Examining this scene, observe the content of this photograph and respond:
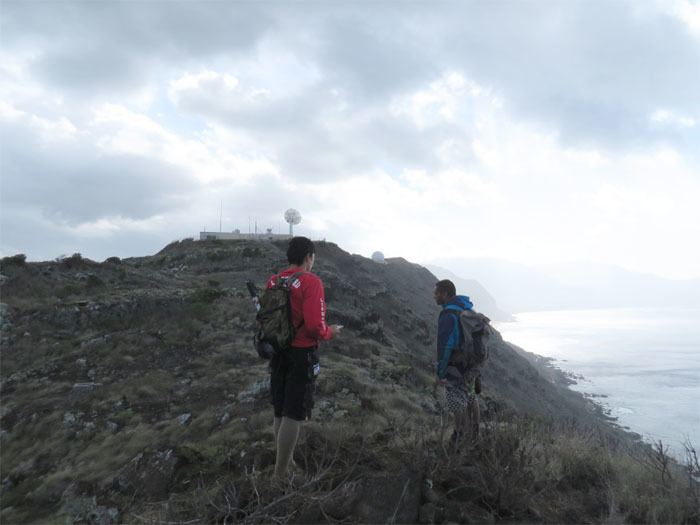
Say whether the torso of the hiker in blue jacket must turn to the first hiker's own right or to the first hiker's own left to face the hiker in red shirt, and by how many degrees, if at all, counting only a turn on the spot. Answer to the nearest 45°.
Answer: approximately 45° to the first hiker's own left

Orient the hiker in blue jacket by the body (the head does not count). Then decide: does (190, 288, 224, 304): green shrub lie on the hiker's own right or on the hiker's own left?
on the hiker's own right

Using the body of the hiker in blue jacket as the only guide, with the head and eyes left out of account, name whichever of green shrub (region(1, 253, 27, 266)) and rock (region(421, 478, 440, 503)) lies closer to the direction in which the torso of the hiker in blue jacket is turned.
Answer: the green shrub

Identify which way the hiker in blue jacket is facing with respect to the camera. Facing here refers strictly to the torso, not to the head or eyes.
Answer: to the viewer's left

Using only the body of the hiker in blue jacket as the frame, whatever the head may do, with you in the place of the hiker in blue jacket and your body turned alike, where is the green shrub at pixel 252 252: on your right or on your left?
on your right

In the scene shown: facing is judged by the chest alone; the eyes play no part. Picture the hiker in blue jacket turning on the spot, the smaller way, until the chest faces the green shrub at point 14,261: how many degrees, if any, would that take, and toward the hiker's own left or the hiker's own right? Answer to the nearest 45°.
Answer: approximately 45° to the hiker's own right

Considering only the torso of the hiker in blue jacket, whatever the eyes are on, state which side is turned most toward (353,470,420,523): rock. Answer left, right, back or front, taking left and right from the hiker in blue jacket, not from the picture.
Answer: left
